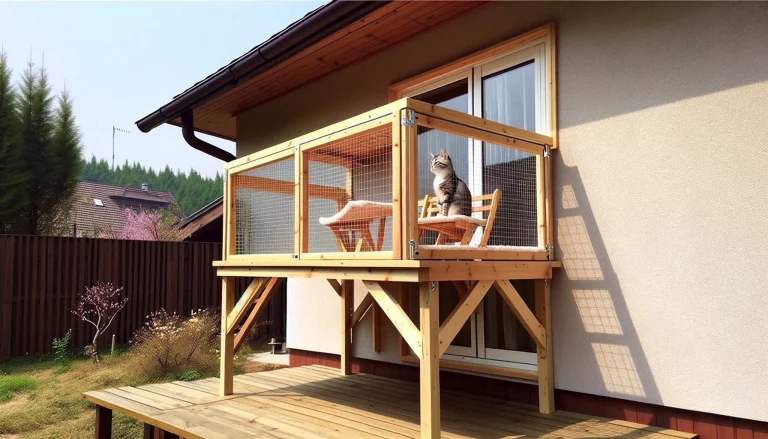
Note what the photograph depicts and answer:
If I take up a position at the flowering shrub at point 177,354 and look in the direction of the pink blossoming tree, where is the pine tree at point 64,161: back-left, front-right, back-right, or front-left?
front-left
